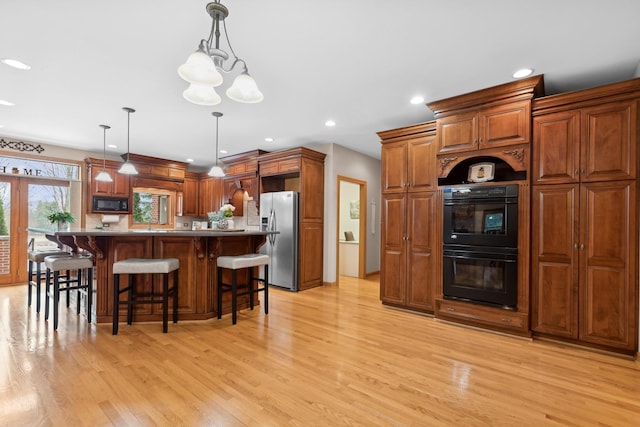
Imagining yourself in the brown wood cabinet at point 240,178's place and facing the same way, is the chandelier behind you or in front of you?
in front

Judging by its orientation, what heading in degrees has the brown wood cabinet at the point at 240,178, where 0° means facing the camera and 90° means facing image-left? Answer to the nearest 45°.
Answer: approximately 45°

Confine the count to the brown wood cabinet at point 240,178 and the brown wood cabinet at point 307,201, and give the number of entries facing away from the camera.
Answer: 0

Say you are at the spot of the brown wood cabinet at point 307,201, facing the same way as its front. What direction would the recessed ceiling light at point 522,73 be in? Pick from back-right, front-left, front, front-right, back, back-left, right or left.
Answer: left

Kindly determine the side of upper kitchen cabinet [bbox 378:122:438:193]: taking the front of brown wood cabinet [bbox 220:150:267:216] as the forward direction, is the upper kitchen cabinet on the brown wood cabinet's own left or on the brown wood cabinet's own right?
on the brown wood cabinet's own left

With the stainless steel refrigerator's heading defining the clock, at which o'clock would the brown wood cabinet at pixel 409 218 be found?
The brown wood cabinet is roughly at 9 o'clock from the stainless steel refrigerator.

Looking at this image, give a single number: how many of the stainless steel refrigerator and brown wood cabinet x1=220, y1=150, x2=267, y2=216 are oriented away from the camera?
0

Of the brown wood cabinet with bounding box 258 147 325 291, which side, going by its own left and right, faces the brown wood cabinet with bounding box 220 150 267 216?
right

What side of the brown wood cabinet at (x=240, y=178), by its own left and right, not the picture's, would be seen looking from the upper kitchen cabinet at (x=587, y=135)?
left

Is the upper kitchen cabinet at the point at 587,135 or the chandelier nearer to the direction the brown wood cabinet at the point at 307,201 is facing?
the chandelier

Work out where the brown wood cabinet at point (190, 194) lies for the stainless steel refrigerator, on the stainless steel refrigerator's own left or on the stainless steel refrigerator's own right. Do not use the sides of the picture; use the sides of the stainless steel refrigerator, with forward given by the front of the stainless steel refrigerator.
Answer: on the stainless steel refrigerator's own right

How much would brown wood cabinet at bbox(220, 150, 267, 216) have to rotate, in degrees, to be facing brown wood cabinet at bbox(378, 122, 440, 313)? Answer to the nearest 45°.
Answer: approximately 90° to its left

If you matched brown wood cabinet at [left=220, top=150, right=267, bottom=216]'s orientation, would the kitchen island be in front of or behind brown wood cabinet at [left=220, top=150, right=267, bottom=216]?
in front
